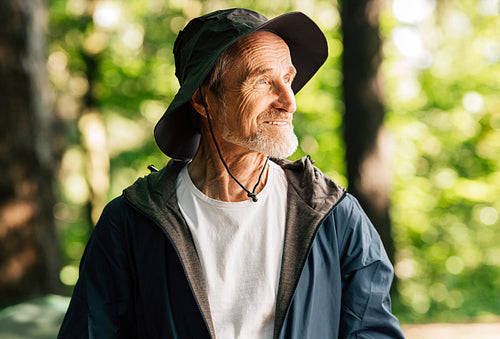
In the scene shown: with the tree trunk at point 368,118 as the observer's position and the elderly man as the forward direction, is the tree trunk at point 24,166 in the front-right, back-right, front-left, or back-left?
front-right

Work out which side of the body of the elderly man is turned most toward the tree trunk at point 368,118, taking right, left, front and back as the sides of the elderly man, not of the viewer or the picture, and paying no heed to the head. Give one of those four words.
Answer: back

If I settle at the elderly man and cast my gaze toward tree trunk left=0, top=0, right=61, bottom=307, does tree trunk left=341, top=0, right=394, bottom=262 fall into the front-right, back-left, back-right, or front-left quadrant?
front-right

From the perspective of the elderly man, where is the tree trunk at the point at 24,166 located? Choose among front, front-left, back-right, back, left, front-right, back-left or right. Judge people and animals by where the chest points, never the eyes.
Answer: back-right

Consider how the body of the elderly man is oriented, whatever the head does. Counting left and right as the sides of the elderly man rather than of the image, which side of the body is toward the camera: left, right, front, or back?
front
